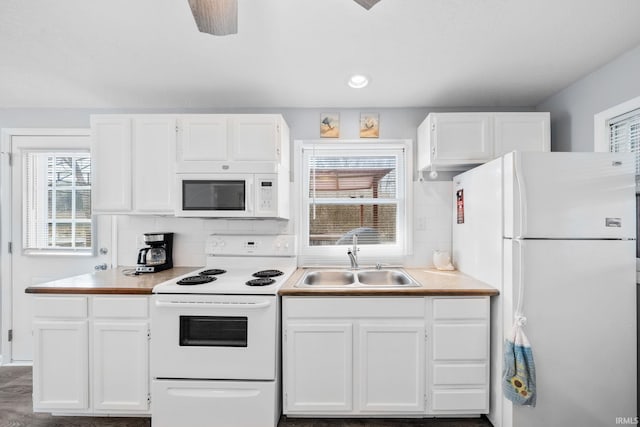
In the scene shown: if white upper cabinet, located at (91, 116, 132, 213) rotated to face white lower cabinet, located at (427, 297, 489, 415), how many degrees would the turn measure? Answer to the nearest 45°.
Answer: approximately 45° to its left

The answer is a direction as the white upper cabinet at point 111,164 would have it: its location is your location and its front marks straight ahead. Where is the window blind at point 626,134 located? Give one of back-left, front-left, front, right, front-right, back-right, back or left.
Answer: front-left

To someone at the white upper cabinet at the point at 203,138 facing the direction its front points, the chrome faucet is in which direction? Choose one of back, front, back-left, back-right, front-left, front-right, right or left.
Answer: left

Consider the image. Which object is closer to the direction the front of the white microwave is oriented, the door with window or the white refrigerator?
the white refrigerator

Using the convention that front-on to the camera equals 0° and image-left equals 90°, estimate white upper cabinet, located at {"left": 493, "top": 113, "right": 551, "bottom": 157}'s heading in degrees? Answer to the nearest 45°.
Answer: approximately 0°

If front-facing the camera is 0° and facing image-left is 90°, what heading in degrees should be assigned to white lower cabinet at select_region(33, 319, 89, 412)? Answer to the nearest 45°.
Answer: approximately 0°

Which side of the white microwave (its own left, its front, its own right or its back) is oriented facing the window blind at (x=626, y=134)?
left
